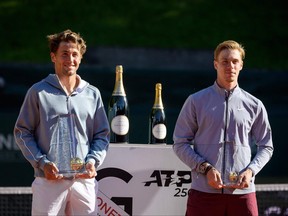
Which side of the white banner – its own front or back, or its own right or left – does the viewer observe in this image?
front
